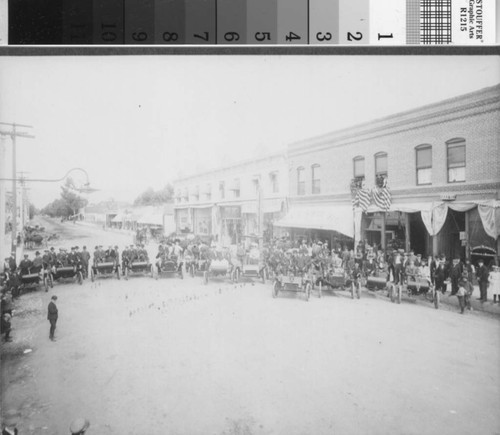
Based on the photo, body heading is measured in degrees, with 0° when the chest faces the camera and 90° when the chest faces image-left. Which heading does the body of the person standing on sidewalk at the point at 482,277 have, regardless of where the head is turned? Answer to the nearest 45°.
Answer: approximately 45°
